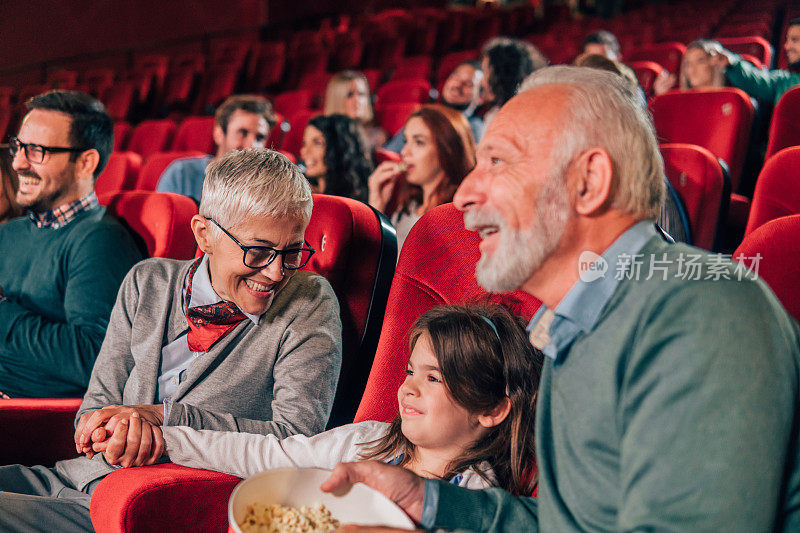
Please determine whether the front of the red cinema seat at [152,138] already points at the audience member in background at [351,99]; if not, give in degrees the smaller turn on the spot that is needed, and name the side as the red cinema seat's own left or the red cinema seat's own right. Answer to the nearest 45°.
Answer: approximately 90° to the red cinema seat's own left

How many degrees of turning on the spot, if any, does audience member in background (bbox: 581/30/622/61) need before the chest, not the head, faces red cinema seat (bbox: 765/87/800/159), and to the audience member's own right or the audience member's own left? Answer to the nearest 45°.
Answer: approximately 45° to the audience member's own left

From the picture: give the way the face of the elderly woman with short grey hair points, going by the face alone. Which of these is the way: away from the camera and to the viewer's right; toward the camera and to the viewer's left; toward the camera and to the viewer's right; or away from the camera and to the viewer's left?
toward the camera and to the viewer's right

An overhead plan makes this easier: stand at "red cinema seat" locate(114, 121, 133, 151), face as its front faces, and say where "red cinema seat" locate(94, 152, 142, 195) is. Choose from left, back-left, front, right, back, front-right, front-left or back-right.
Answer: front-left

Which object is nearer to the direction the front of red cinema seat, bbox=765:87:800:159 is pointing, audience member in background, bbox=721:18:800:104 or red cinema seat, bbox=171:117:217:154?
the red cinema seat

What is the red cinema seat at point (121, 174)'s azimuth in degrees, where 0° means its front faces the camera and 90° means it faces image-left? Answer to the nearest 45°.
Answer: approximately 45°

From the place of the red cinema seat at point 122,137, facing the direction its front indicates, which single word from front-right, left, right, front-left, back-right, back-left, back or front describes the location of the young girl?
front-left
